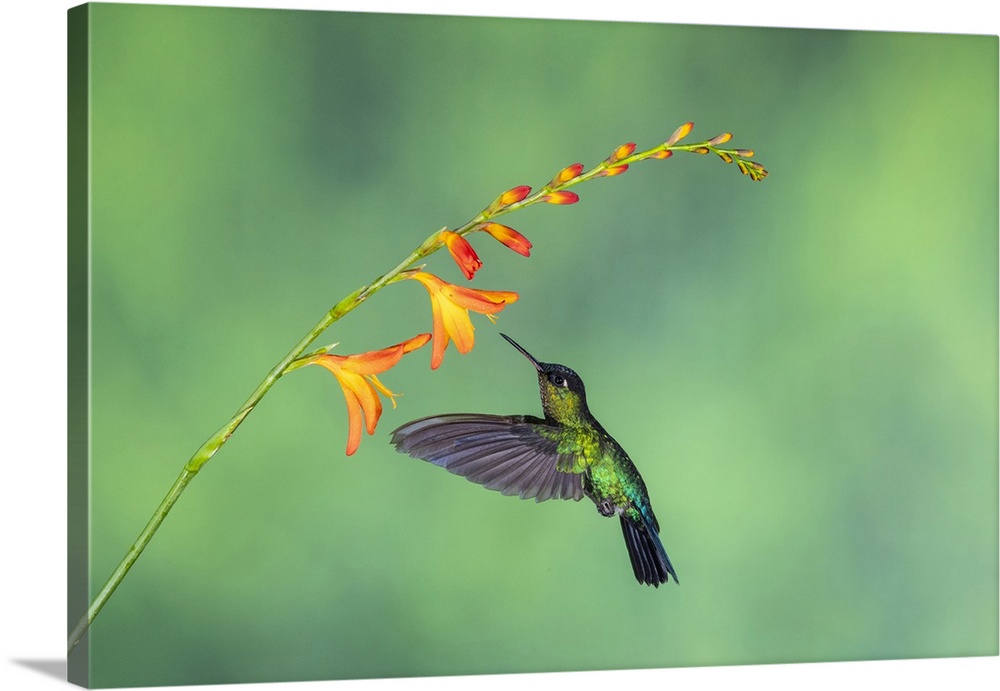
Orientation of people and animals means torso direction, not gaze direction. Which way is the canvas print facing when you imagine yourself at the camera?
facing the viewer and to the right of the viewer
